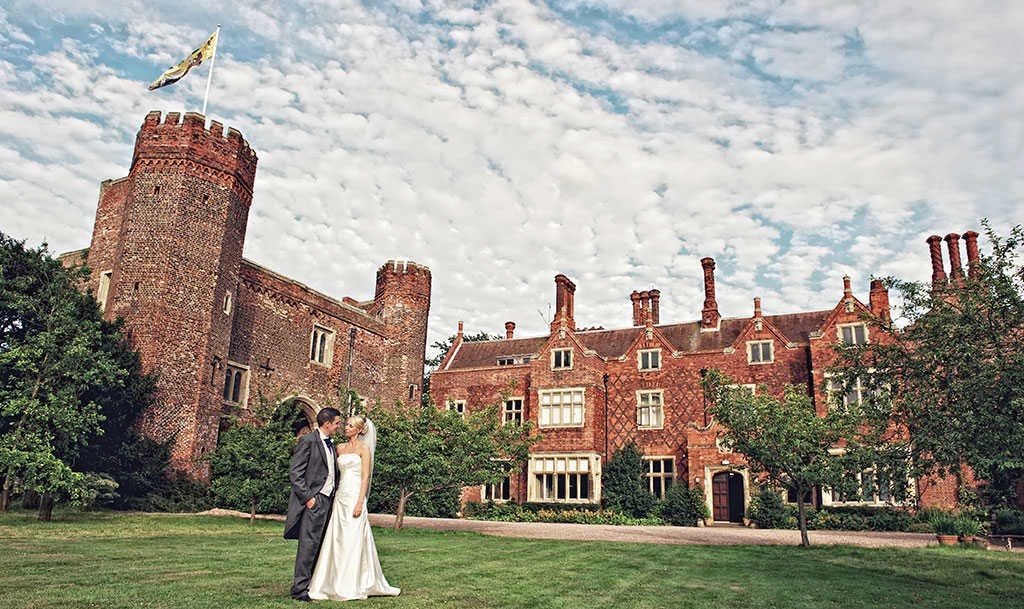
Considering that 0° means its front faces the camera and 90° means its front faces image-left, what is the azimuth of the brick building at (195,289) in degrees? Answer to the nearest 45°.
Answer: approximately 315°

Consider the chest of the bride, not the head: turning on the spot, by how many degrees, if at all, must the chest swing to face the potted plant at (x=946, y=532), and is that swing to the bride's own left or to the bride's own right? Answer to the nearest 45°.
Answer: approximately 180°

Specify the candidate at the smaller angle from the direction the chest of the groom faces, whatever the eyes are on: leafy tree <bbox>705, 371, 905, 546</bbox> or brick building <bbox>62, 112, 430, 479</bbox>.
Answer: the leafy tree

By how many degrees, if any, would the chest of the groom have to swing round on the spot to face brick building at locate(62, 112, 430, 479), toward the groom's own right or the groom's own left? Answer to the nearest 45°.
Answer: approximately 135° to the groom's own left

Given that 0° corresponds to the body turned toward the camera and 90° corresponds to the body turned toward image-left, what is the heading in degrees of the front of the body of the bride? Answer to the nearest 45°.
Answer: approximately 45°

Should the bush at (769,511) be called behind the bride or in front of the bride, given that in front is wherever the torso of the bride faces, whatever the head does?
behind

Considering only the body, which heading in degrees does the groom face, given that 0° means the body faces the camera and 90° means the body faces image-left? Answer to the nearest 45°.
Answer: approximately 315°

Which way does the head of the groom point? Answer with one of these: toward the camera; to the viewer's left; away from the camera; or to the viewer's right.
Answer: to the viewer's right

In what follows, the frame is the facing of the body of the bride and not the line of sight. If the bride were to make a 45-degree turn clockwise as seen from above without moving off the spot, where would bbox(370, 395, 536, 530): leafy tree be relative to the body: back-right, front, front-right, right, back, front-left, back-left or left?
right

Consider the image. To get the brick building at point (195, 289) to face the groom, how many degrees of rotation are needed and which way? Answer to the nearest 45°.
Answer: approximately 45° to its right

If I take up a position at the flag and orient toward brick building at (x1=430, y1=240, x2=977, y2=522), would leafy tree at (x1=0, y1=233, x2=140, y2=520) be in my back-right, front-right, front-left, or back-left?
back-right
